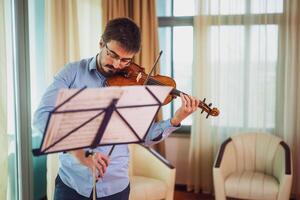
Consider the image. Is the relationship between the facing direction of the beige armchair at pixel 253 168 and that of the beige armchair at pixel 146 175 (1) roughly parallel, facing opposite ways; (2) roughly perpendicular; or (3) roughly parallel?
roughly perpendicular

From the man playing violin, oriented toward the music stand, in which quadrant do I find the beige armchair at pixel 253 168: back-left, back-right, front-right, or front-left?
back-left

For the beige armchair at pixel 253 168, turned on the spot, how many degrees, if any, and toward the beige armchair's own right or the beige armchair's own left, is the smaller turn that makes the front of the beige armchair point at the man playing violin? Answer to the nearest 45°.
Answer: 0° — it already faces them

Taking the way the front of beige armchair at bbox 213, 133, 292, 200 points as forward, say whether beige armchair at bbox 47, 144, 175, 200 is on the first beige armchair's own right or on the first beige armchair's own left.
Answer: on the first beige armchair's own right

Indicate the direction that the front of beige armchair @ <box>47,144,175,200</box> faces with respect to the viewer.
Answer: facing the viewer and to the right of the viewer

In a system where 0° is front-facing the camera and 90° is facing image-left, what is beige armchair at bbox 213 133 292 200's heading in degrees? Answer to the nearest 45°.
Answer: approximately 0°

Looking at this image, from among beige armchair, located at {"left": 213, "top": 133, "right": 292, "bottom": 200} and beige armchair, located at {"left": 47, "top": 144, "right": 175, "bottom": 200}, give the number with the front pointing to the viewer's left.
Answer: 0

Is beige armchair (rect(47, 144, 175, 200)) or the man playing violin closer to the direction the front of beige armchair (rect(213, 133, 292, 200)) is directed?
the man playing violin

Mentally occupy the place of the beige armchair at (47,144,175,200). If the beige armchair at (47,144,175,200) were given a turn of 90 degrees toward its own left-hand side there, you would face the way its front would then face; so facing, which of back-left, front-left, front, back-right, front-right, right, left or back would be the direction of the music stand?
back-right

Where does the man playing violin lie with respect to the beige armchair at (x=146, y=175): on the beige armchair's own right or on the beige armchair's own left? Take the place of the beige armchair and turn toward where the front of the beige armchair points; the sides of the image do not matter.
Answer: on the beige armchair's own right
